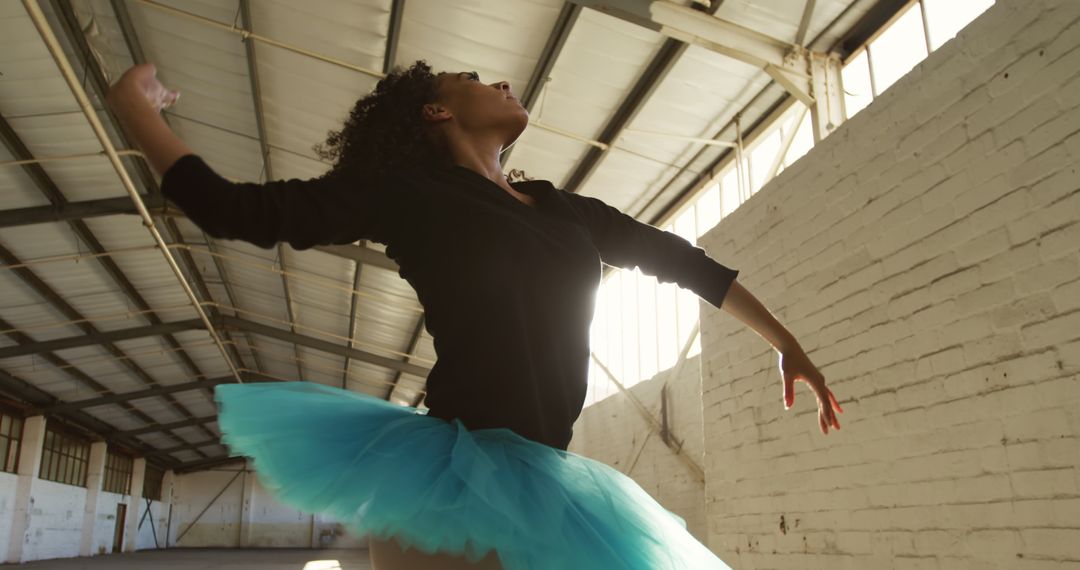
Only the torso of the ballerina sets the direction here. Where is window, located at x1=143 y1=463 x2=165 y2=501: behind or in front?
behind

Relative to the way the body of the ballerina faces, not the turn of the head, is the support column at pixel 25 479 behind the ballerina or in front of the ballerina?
behind

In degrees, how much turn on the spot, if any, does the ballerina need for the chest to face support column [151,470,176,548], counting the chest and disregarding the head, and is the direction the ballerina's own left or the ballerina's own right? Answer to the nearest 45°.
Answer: approximately 135° to the ballerina's own left

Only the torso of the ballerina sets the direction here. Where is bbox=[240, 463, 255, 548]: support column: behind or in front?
behind

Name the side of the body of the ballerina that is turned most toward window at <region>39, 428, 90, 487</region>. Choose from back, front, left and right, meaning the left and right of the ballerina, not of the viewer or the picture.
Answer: back

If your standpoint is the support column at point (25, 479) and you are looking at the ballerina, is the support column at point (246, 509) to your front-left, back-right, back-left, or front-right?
back-left

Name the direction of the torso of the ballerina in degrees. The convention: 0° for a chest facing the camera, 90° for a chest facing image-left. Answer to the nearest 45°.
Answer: approximately 315°

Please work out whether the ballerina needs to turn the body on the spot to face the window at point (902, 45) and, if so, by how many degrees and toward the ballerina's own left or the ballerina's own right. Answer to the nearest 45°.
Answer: approximately 90° to the ballerina's own left

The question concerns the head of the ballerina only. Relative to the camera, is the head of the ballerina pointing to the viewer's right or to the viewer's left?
to the viewer's right

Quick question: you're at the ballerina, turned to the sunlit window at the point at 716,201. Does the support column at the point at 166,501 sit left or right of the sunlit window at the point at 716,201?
left

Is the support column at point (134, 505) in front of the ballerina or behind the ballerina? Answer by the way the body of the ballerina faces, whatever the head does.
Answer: behind
